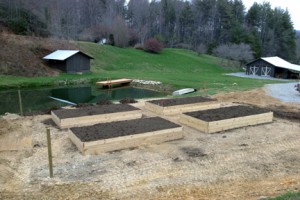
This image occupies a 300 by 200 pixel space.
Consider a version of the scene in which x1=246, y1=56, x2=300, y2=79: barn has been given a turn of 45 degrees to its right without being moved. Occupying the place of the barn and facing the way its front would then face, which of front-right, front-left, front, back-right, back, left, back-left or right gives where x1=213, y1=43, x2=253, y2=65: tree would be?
front-right

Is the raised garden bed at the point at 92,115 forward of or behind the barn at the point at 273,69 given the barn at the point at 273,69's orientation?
forward

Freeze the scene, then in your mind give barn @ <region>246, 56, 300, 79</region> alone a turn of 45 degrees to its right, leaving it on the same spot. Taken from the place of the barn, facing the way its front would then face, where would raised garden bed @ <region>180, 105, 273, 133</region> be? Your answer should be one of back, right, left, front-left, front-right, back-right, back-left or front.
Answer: left

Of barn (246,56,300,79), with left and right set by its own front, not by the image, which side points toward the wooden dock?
front

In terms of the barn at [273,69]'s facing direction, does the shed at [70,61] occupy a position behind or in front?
in front

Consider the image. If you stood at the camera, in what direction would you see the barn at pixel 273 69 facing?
facing the viewer and to the left of the viewer

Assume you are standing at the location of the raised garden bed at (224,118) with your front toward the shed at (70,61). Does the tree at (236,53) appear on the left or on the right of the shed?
right

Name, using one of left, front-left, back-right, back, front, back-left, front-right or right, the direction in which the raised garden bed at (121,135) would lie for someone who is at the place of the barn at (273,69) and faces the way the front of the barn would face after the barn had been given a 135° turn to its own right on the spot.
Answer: back

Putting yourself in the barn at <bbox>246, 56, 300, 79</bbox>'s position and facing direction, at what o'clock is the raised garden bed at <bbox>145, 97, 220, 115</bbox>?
The raised garden bed is roughly at 11 o'clock from the barn.

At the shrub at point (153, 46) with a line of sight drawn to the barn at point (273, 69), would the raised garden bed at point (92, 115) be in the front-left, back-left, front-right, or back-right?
front-right

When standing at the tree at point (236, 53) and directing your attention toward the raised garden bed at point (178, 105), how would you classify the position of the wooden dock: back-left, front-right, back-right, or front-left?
front-right
